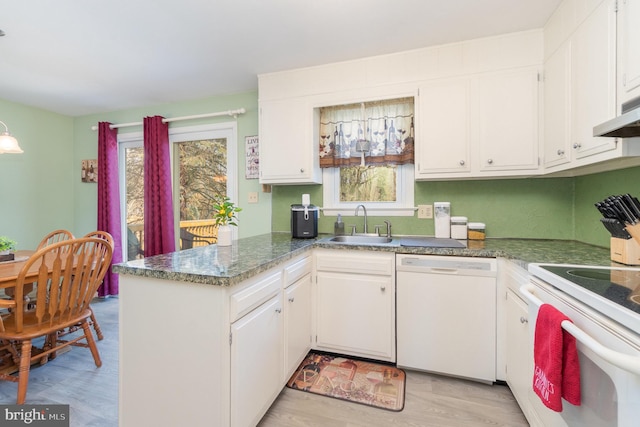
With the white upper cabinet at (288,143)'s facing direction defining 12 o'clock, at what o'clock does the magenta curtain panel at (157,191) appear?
The magenta curtain panel is roughly at 4 o'clock from the white upper cabinet.

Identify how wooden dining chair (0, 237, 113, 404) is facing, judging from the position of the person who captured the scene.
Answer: facing away from the viewer and to the left of the viewer

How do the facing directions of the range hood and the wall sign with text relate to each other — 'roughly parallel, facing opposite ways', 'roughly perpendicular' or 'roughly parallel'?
roughly perpendicular

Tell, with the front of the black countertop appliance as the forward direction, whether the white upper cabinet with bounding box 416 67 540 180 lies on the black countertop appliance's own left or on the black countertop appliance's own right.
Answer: on the black countertop appliance's own left

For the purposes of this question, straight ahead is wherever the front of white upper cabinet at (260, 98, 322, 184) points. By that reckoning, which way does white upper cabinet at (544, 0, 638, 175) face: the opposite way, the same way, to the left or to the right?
to the right

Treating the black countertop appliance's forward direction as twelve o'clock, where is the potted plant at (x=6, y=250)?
The potted plant is roughly at 3 o'clock from the black countertop appliance.

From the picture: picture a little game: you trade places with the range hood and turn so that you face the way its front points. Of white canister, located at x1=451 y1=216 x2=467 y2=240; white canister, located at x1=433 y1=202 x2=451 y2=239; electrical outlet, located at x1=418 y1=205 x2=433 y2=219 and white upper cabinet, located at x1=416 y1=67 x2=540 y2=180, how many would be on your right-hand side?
4

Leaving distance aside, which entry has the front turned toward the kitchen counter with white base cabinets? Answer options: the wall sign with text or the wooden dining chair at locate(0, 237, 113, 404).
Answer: the wall sign with text

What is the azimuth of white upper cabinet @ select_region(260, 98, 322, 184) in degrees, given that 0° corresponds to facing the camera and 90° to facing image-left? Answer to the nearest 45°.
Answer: approximately 0°
